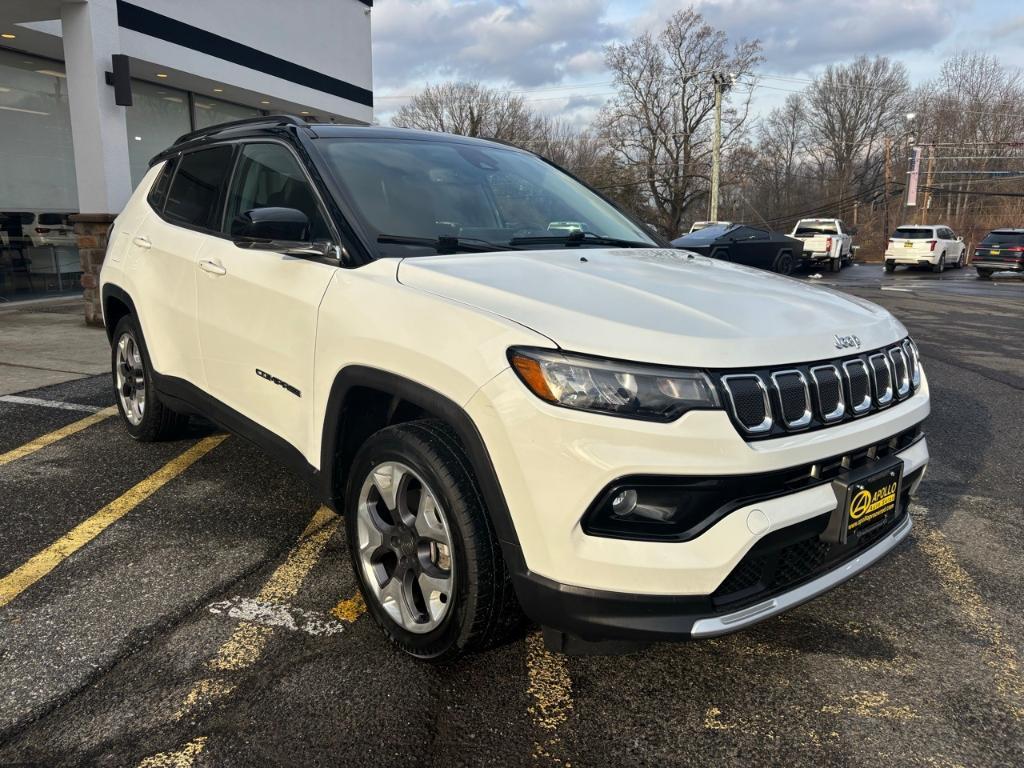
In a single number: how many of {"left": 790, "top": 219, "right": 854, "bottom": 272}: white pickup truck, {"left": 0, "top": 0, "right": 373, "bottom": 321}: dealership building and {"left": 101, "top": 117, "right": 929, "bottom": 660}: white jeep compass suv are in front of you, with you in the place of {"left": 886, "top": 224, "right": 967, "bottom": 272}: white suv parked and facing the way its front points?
0

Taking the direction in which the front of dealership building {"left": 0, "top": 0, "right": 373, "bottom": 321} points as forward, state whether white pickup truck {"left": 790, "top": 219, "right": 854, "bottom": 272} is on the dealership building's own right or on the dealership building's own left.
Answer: on the dealership building's own left

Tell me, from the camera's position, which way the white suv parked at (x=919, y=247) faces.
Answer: facing away from the viewer and to the right of the viewer

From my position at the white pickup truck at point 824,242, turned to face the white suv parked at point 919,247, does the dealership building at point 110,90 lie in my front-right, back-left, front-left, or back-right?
back-right

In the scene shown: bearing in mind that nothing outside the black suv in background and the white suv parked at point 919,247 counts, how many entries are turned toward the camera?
0

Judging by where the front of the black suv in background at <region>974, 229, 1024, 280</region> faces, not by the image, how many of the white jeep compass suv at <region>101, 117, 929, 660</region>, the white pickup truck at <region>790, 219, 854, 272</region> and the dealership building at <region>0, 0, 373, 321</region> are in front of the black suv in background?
0

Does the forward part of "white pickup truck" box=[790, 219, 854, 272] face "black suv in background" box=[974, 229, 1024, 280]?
no

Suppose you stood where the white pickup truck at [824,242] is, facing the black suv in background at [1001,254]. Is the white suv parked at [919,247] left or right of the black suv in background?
left

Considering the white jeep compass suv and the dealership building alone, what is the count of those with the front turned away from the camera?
0

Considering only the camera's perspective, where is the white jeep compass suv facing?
facing the viewer and to the right of the viewer

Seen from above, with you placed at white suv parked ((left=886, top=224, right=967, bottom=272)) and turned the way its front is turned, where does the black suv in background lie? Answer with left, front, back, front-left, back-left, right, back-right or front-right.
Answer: right

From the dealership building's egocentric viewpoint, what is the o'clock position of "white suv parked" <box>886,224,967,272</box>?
The white suv parked is roughly at 10 o'clock from the dealership building.

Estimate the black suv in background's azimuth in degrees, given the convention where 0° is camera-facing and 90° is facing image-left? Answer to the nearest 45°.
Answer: approximately 225°

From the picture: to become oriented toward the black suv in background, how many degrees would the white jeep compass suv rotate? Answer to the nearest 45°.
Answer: approximately 90° to its left
